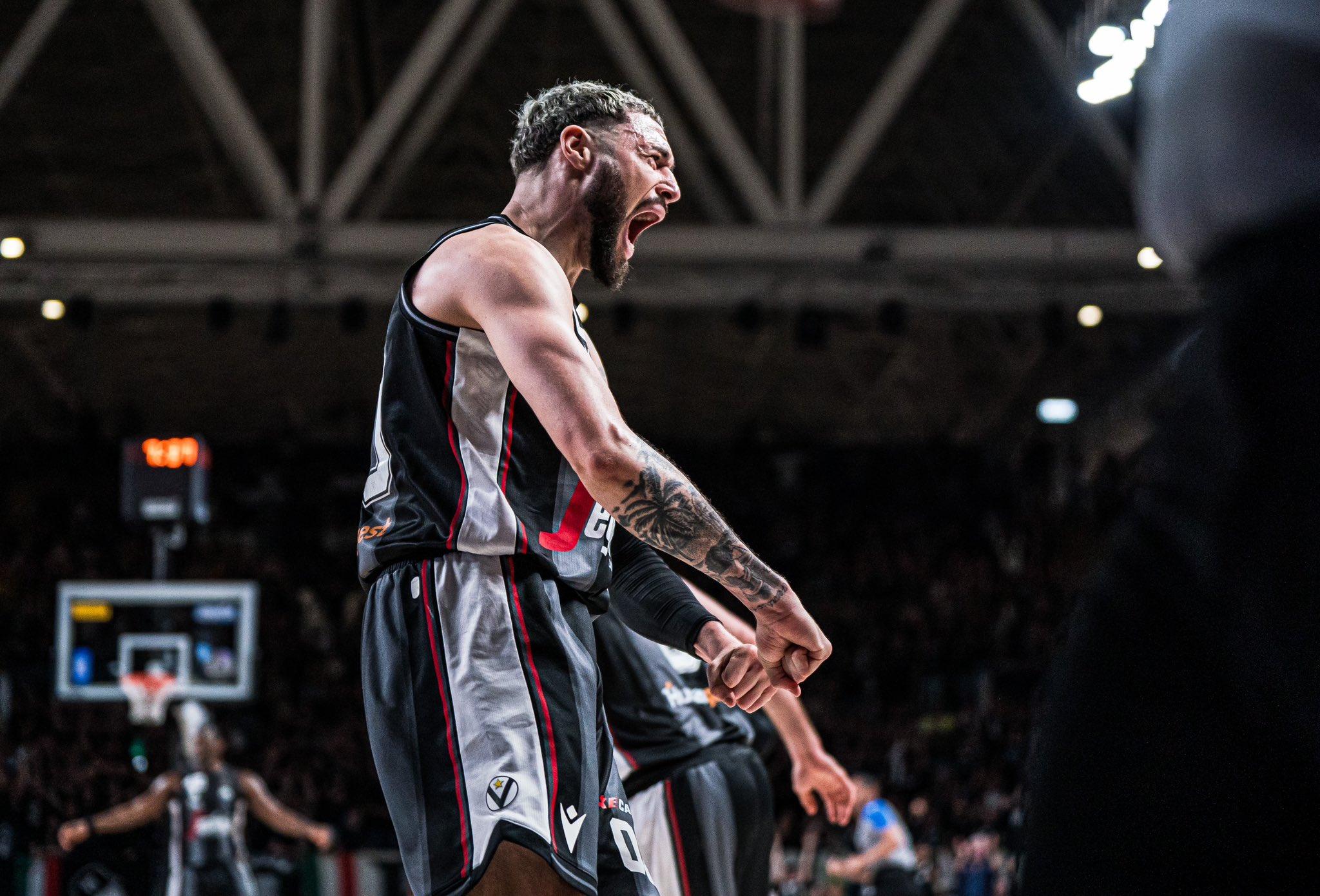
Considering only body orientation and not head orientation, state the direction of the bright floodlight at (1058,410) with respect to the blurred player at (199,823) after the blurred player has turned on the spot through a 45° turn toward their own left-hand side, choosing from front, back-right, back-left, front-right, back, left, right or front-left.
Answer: left

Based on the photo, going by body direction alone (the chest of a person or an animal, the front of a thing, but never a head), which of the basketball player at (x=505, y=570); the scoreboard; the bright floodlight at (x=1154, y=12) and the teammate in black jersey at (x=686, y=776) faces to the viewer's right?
the basketball player

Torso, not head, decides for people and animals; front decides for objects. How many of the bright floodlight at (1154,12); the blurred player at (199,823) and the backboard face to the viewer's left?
0

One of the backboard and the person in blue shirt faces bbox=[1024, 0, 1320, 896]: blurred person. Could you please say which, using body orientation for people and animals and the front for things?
the backboard

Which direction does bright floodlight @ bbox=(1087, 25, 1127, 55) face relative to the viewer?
toward the camera

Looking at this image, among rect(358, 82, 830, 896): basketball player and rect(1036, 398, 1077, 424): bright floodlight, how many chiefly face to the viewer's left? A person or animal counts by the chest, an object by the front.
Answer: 0

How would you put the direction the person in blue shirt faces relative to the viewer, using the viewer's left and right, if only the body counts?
facing to the left of the viewer

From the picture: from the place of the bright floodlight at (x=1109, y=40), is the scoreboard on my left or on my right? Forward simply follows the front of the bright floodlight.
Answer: on my right

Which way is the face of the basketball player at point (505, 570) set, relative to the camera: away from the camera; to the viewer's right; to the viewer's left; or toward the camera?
to the viewer's right

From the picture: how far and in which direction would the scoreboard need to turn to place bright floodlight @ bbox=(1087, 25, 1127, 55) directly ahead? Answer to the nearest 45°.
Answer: approximately 45° to its left

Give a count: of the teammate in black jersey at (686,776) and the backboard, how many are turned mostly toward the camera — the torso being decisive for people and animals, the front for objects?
1

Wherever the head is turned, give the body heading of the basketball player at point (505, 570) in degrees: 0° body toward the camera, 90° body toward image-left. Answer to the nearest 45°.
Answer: approximately 270°

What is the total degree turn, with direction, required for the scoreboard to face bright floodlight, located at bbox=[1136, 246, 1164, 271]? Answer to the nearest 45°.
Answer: approximately 90° to its left

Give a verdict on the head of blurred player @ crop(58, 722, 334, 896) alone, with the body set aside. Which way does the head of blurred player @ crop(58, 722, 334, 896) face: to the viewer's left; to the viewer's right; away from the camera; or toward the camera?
toward the camera

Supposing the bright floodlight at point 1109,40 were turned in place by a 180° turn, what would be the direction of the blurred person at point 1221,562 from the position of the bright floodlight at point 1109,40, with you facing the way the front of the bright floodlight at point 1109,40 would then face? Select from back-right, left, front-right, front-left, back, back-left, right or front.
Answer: back

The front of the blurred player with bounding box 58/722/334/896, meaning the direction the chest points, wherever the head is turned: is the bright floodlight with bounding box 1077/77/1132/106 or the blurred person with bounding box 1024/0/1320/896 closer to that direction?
the blurred person

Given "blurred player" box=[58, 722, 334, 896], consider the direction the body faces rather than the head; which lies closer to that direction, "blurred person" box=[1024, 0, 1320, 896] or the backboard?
the blurred person
